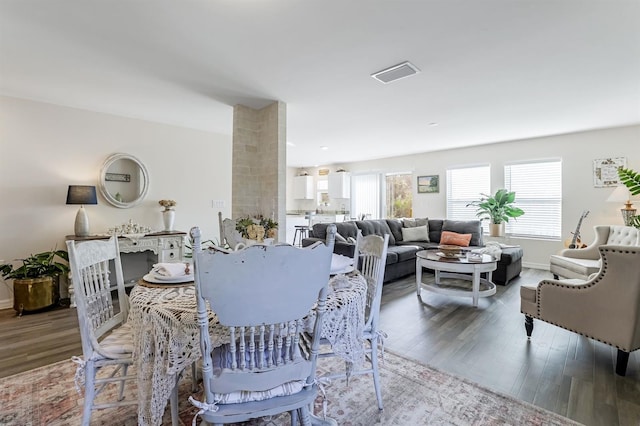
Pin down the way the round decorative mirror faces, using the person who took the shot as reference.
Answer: facing the viewer and to the right of the viewer

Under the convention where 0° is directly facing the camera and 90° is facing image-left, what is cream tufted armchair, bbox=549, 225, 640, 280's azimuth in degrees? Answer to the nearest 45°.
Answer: approximately 45°

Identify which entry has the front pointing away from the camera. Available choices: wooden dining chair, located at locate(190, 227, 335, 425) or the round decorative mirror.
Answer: the wooden dining chair

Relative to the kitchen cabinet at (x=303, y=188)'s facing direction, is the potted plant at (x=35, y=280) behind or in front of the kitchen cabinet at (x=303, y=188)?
in front

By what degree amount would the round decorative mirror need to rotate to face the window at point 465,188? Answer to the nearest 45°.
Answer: approximately 45° to its left

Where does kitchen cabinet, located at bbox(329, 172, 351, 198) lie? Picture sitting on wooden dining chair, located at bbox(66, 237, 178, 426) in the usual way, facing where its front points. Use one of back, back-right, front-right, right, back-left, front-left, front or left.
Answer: left

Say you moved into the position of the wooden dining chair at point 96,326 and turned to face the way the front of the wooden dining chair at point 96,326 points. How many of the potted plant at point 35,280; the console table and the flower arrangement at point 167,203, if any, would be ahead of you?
0

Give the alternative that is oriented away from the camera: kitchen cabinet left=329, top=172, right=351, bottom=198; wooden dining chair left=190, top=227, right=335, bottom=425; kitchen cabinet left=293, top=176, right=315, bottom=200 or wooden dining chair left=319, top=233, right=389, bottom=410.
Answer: wooden dining chair left=190, top=227, right=335, bottom=425

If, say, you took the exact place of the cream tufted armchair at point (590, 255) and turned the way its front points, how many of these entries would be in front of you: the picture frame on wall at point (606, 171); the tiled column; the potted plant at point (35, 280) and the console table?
3

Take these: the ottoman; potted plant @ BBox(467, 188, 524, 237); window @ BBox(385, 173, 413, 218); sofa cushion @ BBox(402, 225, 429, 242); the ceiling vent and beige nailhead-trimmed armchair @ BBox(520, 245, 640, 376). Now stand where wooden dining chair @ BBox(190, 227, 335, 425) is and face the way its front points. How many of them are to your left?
0

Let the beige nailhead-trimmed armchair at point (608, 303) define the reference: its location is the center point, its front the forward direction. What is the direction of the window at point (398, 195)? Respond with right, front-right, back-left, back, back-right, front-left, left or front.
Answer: front

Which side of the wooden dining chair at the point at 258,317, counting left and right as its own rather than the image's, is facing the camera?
back

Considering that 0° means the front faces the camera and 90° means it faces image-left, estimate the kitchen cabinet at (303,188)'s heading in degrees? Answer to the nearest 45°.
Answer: approximately 45°

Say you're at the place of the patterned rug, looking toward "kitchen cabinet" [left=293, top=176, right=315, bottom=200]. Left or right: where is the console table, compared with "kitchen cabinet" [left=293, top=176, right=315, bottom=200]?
left

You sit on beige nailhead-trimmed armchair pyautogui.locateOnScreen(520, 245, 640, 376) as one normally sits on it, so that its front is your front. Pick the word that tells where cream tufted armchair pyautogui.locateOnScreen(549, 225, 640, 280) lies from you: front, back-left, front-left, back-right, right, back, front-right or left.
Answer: front-right

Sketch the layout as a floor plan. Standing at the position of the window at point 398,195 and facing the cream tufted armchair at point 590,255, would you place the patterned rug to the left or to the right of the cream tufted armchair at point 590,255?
right
